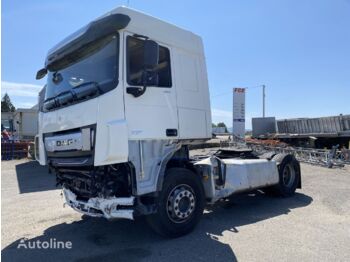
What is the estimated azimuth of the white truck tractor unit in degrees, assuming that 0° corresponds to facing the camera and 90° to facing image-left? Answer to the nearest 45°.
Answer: approximately 45°
